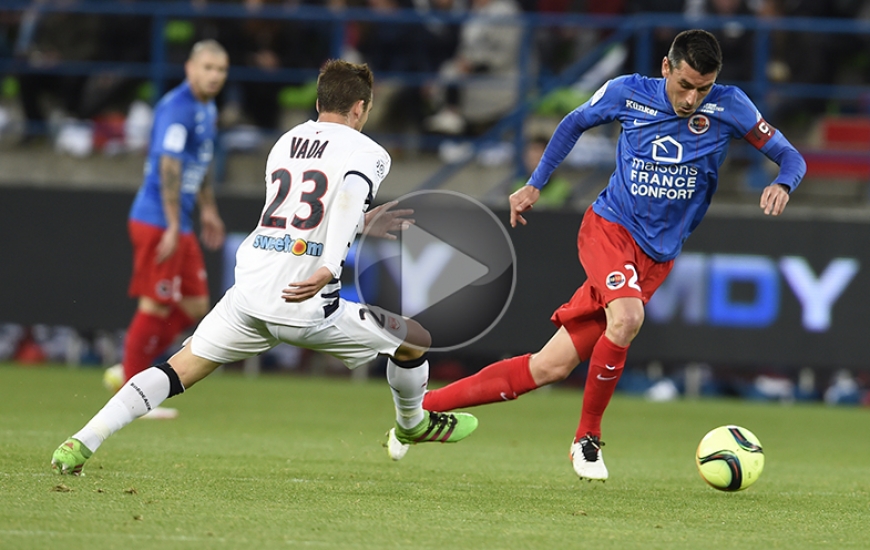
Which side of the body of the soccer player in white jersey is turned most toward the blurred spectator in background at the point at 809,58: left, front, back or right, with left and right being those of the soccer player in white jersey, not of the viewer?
front

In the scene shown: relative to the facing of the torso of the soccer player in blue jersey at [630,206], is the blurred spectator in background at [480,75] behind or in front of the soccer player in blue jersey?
behind

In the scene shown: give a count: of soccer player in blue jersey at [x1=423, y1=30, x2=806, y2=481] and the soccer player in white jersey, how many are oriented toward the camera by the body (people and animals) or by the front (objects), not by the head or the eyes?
1

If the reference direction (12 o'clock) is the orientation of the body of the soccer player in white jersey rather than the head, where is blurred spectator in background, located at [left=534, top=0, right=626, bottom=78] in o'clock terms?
The blurred spectator in background is roughly at 11 o'clock from the soccer player in white jersey.

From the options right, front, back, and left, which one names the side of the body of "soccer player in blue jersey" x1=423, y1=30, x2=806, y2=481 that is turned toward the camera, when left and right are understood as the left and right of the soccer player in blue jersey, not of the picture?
front

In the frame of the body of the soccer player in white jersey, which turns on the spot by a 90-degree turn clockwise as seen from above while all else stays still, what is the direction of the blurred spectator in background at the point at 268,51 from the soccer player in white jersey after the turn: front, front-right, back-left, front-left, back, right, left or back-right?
back-left

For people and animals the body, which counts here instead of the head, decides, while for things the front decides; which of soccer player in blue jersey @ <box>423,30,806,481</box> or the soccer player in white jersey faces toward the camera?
the soccer player in blue jersey

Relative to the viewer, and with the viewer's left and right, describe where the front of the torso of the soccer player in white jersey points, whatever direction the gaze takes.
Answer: facing away from the viewer and to the right of the viewer

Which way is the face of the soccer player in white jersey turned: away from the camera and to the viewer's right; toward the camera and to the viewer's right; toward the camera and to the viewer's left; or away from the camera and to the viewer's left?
away from the camera and to the viewer's right

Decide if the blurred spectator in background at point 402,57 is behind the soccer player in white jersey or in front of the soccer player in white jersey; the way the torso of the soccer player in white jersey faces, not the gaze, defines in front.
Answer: in front

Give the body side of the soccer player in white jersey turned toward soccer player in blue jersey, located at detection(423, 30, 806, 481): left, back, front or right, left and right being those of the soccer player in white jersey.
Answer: right

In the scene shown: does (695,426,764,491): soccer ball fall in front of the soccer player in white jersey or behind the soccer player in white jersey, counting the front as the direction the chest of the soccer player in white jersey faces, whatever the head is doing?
in front

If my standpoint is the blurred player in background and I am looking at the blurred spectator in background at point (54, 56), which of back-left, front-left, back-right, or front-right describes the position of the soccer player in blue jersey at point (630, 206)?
back-right

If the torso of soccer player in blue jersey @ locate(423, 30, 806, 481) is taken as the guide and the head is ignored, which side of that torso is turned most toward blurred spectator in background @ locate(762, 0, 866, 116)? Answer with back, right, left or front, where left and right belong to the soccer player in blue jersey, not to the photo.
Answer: back

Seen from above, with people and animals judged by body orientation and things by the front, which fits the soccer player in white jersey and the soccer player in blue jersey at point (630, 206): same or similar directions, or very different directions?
very different directions
